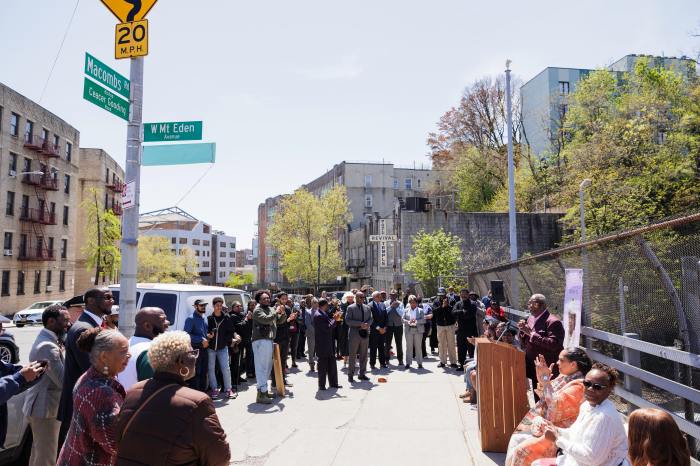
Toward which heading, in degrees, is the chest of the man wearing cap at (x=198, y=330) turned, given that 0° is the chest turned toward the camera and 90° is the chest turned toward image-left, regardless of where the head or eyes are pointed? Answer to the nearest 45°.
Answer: approximately 315°

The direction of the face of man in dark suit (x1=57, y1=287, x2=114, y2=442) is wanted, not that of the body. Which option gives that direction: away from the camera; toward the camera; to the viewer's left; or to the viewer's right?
to the viewer's right

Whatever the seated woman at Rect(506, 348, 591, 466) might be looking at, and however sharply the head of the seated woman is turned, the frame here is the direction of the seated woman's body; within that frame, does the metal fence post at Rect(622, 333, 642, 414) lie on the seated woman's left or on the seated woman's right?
on the seated woman's right

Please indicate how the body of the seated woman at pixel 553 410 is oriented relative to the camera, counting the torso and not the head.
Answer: to the viewer's left

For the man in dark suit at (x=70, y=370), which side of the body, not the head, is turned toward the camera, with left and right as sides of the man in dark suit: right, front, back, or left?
right
